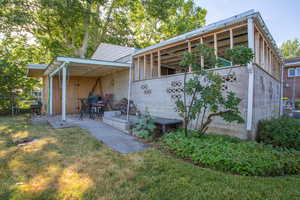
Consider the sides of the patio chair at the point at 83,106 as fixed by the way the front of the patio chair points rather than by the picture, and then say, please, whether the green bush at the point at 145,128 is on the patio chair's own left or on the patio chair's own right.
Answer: on the patio chair's own right

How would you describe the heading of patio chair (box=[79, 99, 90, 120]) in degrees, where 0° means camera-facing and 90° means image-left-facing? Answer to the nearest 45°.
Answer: approximately 270°

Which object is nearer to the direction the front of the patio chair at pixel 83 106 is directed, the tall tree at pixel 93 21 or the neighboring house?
the neighboring house

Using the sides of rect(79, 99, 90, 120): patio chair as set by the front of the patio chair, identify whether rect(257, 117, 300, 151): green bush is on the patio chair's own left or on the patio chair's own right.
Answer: on the patio chair's own right

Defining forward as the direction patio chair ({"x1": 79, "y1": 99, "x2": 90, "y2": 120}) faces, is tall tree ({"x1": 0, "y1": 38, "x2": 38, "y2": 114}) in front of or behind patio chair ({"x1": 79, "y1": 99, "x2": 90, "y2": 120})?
behind

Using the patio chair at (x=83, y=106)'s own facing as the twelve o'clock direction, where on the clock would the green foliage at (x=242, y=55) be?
The green foliage is roughly at 2 o'clock from the patio chair.
